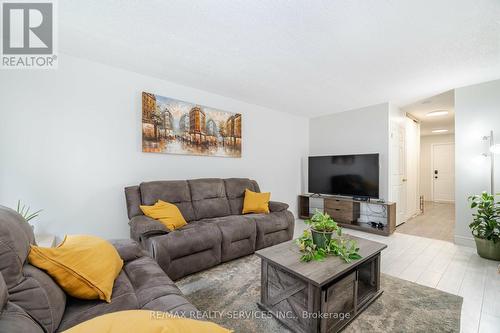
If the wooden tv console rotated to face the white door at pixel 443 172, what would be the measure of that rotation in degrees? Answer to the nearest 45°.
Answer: approximately 180°

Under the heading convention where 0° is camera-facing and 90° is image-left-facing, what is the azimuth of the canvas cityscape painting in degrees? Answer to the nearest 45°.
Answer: approximately 315°

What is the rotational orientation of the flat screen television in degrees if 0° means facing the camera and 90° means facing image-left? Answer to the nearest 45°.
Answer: approximately 45°

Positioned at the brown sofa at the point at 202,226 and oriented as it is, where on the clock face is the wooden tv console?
The wooden tv console is roughly at 10 o'clock from the brown sofa.

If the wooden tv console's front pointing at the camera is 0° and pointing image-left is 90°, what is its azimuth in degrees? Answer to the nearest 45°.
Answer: approximately 45°

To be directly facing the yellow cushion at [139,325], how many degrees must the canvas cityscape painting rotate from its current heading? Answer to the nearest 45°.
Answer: approximately 45° to its right

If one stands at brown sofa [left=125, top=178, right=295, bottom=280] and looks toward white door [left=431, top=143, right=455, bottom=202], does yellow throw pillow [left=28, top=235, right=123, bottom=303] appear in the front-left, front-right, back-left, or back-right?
back-right
